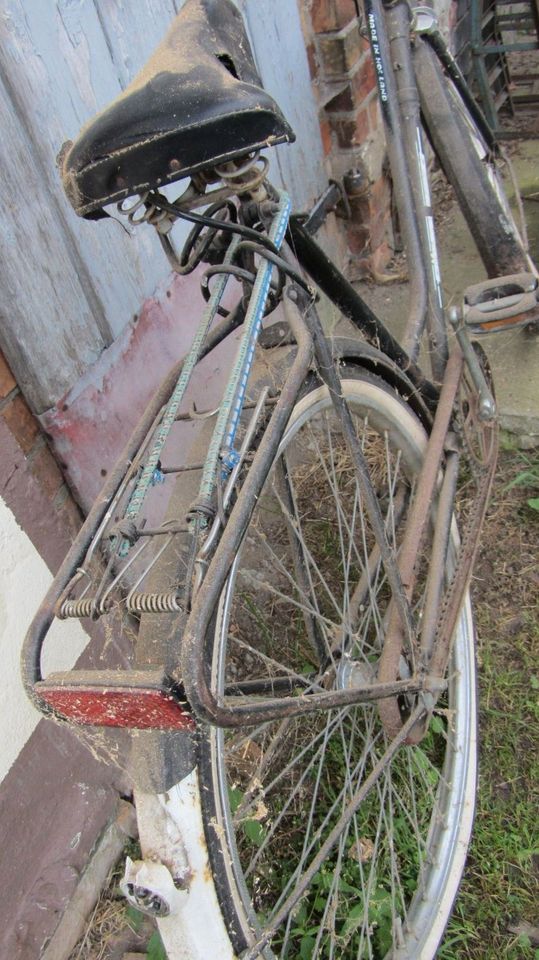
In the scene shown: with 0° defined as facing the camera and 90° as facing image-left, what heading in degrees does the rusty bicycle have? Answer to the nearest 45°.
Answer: approximately 225°
